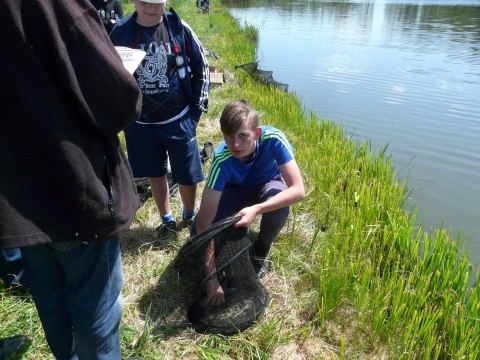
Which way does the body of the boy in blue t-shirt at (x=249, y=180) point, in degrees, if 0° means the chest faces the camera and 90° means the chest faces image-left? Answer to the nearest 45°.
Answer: approximately 45°

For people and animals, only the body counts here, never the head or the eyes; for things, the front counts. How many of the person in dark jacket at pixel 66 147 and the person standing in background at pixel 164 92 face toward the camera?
1

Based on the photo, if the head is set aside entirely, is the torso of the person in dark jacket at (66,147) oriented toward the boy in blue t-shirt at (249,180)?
yes

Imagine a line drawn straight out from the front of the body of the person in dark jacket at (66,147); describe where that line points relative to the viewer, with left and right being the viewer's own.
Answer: facing away from the viewer and to the right of the viewer

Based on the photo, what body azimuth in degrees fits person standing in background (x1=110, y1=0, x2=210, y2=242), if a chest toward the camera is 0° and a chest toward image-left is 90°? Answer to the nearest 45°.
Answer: approximately 0°

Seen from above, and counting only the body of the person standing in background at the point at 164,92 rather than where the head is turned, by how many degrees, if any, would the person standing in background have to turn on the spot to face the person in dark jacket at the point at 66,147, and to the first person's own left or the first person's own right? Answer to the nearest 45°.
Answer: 0° — they already face them

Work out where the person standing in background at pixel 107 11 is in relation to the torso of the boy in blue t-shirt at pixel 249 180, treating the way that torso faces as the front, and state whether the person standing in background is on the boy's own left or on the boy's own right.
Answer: on the boy's own right
